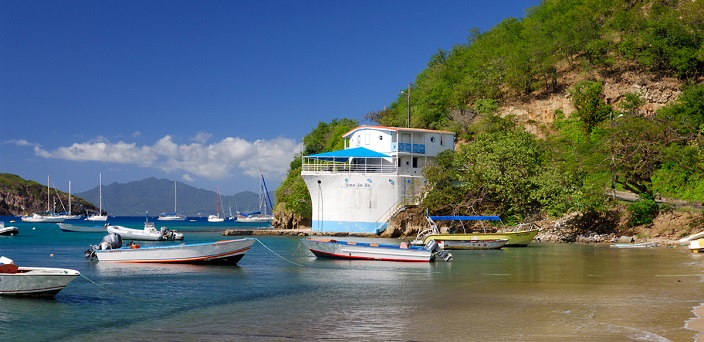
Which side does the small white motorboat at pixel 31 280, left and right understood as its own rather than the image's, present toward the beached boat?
front

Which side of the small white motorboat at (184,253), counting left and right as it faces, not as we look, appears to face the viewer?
right

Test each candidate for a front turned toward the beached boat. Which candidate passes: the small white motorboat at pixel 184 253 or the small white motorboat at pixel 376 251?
the small white motorboat at pixel 184 253

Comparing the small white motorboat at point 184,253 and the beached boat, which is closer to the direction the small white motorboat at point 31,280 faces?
the beached boat

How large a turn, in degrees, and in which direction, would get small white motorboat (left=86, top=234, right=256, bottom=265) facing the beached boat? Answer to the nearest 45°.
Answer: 0° — it already faces it

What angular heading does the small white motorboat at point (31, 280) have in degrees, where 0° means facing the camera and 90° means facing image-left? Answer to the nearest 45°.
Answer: approximately 270°

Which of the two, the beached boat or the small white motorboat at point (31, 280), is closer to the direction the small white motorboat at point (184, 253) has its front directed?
the beached boat

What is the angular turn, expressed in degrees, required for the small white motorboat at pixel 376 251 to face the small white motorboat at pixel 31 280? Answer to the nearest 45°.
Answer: approximately 45° to its left

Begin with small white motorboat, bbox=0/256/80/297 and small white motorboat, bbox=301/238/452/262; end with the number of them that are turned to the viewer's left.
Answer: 1

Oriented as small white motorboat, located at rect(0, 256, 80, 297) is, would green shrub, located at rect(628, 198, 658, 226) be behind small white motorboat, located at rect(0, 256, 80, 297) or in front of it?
in front

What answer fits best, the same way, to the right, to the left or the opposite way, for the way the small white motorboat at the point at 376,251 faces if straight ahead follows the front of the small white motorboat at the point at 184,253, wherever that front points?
the opposite way

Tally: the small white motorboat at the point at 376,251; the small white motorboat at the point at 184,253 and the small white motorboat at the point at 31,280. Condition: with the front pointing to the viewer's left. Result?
1

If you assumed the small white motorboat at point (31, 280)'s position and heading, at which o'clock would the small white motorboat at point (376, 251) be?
the small white motorboat at point (376, 251) is roughly at 11 o'clock from the small white motorboat at point (31, 280).

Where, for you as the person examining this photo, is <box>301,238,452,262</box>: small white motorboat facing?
facing to the left of the viewer

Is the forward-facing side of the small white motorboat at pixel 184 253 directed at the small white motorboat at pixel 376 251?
yes

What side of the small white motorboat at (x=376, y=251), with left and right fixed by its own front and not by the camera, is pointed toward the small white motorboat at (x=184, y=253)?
front
